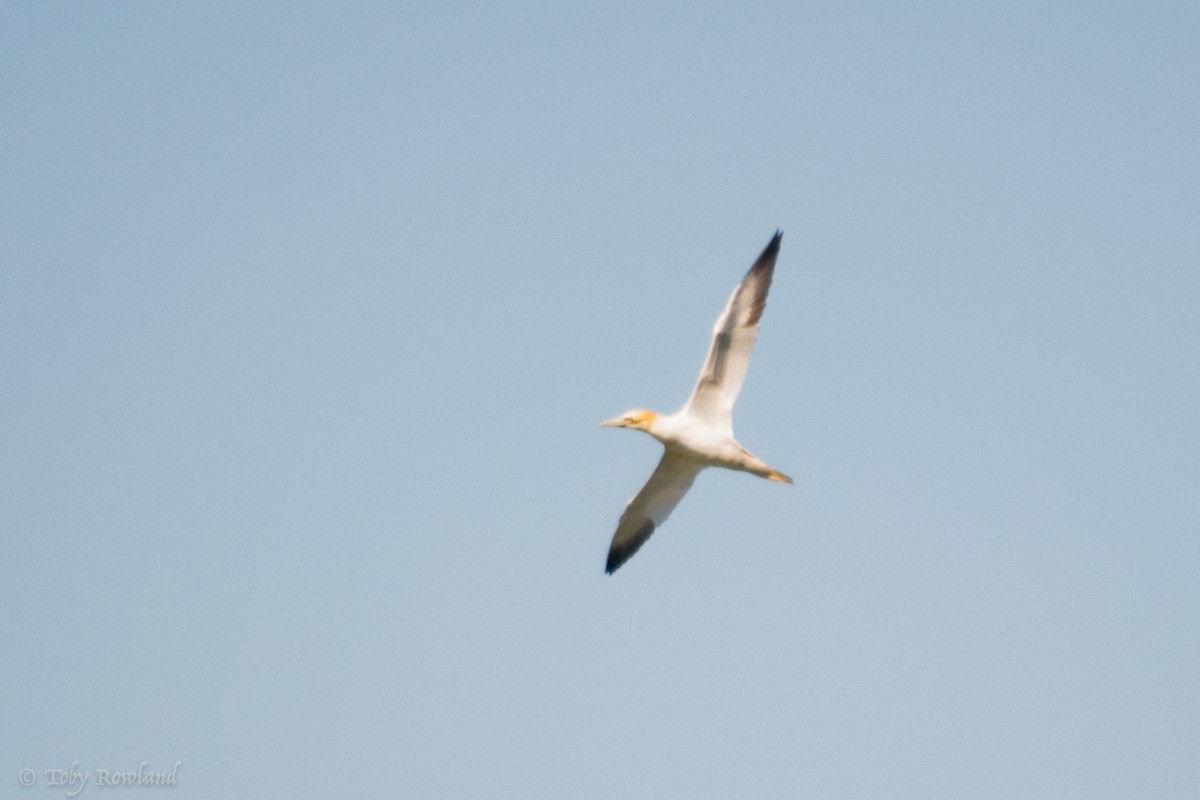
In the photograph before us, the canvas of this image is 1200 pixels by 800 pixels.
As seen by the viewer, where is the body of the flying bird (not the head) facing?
to the viewer's left
